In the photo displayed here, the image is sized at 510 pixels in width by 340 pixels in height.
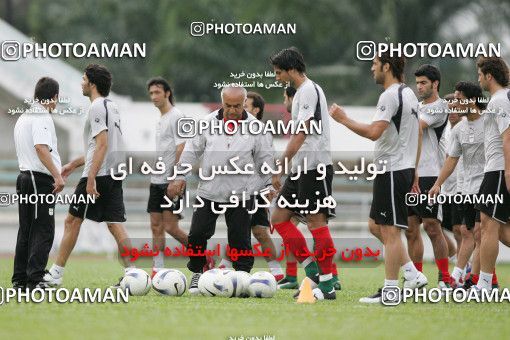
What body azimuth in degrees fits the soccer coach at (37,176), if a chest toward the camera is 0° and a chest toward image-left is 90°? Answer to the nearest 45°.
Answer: approximately 225°

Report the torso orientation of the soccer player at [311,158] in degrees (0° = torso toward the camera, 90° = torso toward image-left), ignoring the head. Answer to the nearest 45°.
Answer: approximately 90°

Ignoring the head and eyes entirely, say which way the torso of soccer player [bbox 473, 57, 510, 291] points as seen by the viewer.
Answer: to the viewer's left

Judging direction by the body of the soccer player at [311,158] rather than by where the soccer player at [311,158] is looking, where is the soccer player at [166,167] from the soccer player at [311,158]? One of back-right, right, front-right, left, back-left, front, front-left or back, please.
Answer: front-right
